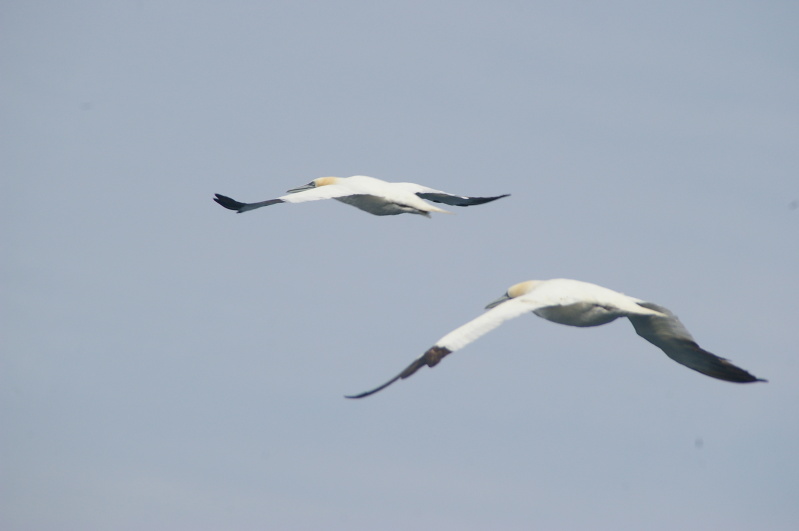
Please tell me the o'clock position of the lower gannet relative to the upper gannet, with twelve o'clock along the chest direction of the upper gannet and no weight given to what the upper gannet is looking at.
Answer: The lower gannet is roughly at 6 o'clock from the upper gannet.

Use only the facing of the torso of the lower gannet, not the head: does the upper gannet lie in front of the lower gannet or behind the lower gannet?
in front

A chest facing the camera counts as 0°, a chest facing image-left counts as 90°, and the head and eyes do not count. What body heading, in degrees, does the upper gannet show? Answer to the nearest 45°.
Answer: approximately 135°

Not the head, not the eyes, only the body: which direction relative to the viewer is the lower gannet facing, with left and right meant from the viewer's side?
facing away from the viewer and to the left of the viewer
